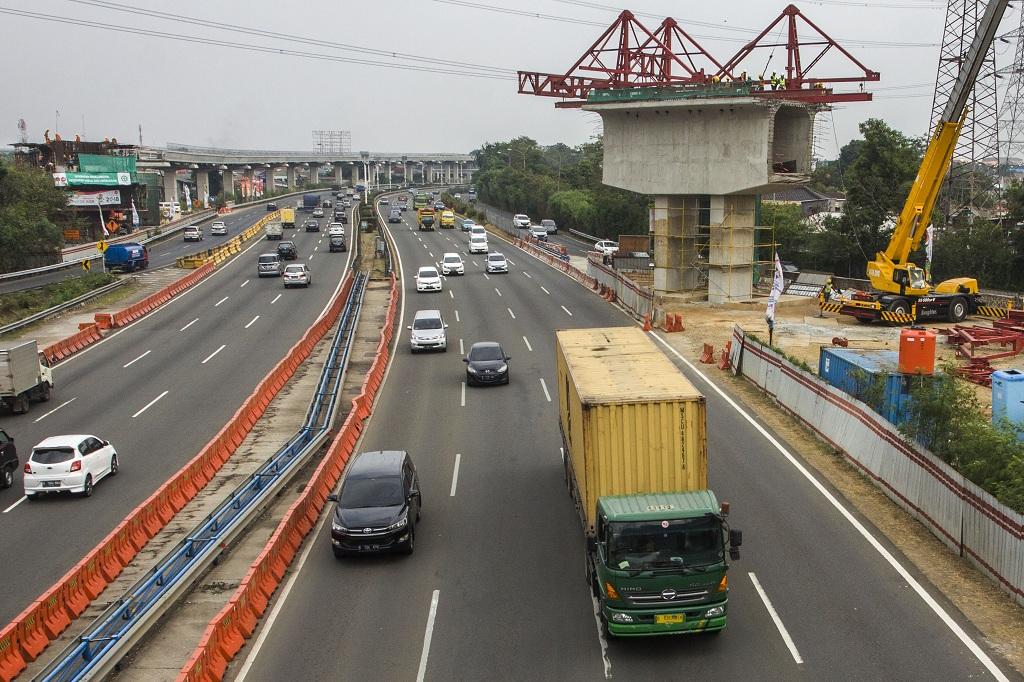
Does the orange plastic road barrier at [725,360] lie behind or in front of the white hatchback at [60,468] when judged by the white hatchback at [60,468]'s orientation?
in front

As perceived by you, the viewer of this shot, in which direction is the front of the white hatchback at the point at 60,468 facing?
facing away from the viewer and to the right of the viewer

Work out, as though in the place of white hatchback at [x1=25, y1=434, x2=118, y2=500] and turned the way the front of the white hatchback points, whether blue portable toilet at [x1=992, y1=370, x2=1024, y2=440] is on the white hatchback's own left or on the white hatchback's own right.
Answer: on the white hatchback's own right

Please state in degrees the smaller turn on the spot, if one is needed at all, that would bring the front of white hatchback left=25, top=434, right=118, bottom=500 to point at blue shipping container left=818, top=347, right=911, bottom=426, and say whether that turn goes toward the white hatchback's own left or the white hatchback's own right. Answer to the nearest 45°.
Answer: approximately 45° to the white hatchback's own right

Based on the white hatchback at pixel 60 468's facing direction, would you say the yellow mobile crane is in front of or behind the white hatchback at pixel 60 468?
in front

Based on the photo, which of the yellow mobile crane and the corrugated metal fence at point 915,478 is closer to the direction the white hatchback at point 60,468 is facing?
the yellow mobile crane

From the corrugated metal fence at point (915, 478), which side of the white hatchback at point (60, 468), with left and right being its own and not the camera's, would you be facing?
right

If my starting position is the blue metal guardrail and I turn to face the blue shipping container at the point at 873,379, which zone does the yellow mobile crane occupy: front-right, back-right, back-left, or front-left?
front-left

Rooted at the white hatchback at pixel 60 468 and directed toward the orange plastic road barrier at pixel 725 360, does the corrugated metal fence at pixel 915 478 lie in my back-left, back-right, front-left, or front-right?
front-right

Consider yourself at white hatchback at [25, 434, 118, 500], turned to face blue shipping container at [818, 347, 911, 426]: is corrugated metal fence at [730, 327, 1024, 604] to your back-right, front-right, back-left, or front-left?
front-right
